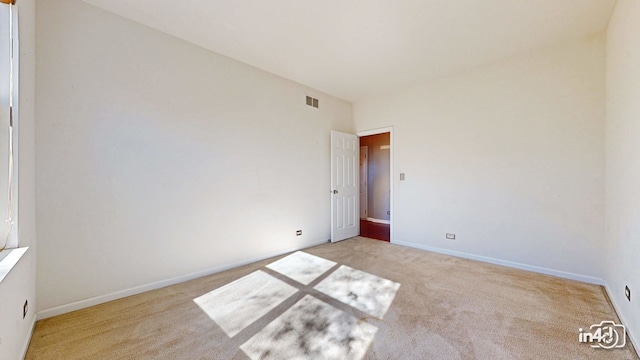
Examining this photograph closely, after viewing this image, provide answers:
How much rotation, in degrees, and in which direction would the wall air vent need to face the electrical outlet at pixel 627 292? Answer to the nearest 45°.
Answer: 0° — it already faces it

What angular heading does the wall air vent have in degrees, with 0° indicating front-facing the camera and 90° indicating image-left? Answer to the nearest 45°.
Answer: approximately 315°
